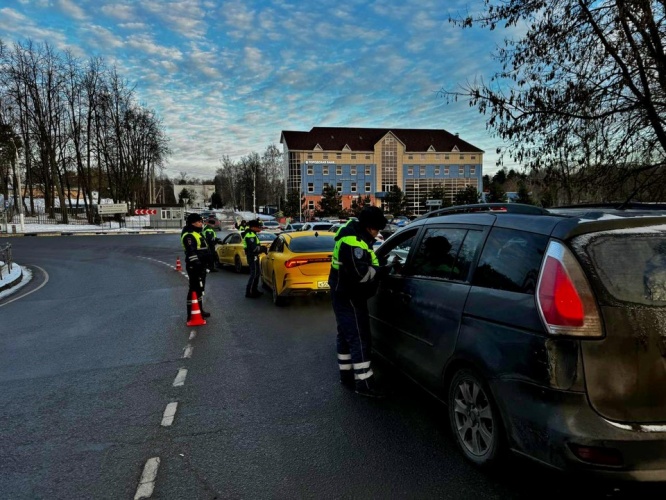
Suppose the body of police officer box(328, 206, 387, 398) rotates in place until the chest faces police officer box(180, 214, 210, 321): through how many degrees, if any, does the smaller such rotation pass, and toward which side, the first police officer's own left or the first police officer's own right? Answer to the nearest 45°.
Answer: approximately 135° to the first police officer's own left

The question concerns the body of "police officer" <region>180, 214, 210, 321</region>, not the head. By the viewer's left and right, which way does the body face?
facing the viewer and to the right of the viewer

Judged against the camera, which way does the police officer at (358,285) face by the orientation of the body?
to the viewer's right

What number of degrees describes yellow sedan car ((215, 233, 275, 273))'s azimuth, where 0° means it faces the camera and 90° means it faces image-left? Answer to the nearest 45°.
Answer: approximately 135°

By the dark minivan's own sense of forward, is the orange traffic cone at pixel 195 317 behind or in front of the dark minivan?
in front

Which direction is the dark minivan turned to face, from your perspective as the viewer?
facing away from the viewer and to the left of the viewer

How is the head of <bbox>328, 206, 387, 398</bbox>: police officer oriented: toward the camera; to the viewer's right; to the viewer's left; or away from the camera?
to the viewer's right

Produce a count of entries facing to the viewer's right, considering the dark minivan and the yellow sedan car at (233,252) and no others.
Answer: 0
